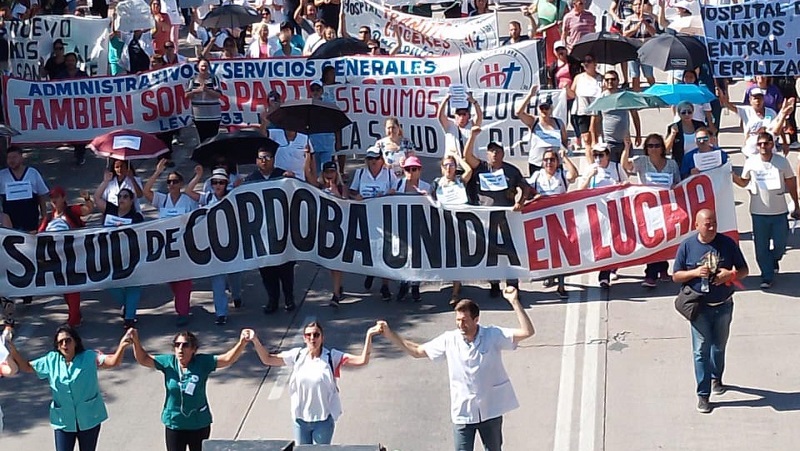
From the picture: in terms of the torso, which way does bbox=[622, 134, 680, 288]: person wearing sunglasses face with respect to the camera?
toward the camera

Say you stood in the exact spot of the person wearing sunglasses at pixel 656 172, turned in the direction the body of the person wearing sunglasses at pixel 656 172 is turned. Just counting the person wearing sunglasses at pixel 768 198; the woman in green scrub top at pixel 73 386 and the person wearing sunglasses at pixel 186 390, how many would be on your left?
1

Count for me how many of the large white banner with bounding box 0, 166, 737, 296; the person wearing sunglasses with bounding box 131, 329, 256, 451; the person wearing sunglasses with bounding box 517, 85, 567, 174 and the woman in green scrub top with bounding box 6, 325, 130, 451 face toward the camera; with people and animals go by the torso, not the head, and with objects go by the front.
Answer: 4

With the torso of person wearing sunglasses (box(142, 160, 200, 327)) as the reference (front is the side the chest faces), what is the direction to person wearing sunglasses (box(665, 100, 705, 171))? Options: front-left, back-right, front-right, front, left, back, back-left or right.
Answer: left

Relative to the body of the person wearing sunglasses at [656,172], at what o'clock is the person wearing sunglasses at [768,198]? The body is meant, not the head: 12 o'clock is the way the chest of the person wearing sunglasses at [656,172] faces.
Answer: the person wearing sunglasses at [768,198] is roughly at 9 o'clock from the person wearing sunglasses at [656,172].

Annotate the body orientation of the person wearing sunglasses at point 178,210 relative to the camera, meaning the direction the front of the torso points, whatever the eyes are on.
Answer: toward the camera

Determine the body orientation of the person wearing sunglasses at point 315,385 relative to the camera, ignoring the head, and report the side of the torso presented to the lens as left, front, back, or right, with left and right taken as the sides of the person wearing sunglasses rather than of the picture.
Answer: front
